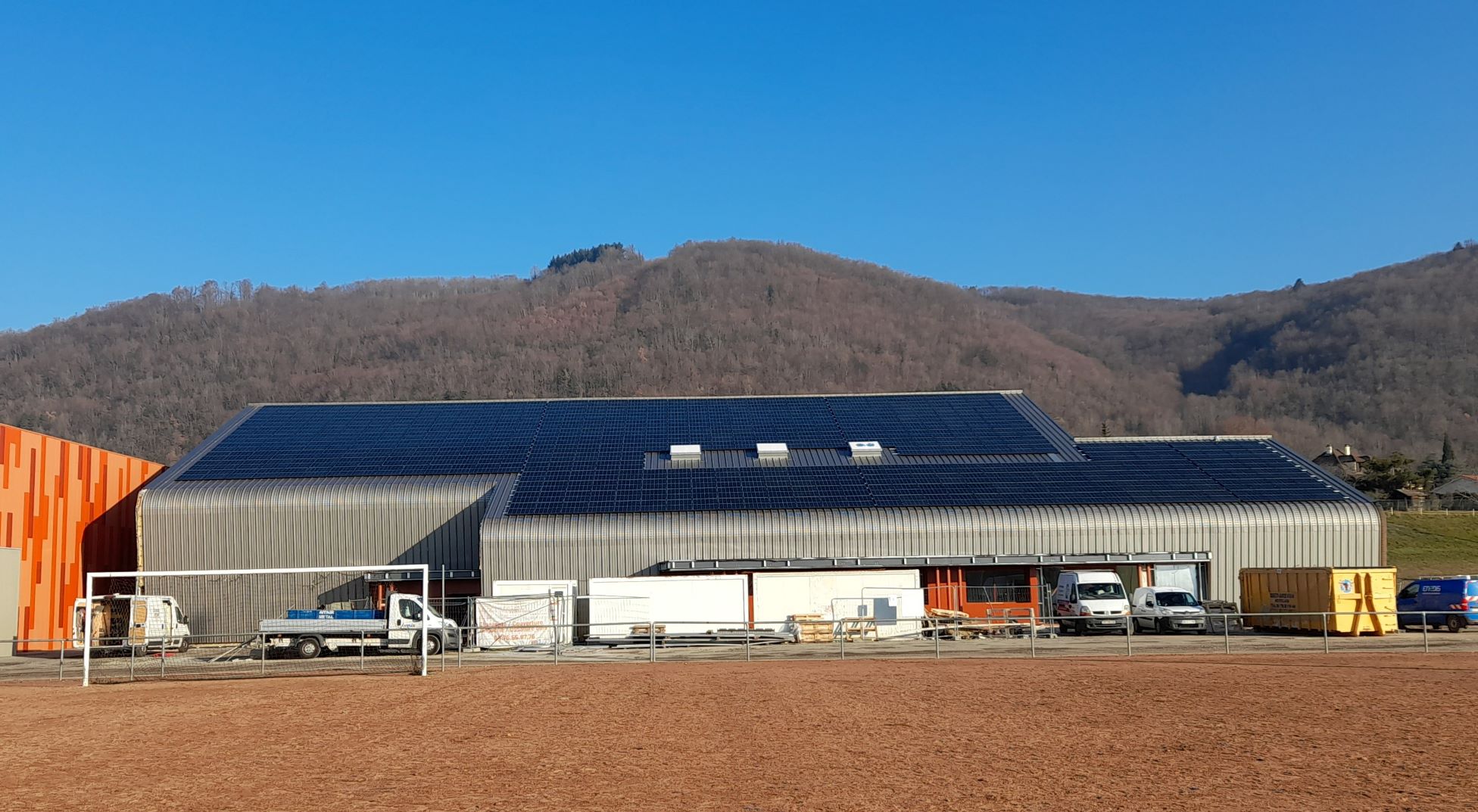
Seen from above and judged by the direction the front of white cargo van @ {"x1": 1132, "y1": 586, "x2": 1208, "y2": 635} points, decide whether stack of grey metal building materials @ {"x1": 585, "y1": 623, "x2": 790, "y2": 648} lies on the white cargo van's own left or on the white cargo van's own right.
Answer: on the white cargo van's own right

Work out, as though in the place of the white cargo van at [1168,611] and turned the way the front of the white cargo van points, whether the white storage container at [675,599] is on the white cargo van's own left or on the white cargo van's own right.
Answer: on the white cargo van's own right

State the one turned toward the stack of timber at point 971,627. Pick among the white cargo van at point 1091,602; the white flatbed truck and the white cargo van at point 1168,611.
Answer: the white flatbed truck

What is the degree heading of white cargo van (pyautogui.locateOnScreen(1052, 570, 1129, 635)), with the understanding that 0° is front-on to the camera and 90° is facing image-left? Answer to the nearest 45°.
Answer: approximately 315°

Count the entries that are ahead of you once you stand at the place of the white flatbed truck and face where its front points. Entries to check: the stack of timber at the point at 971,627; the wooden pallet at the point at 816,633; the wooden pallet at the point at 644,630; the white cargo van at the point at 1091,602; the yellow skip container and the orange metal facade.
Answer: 5

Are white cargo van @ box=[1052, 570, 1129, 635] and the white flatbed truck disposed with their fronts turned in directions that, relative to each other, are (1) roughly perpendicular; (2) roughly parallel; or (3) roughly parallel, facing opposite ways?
roughly perpendicular

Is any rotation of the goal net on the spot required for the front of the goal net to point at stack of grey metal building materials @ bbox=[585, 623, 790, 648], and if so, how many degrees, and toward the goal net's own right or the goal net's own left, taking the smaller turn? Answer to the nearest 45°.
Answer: approximately 90° to the goal net's own left

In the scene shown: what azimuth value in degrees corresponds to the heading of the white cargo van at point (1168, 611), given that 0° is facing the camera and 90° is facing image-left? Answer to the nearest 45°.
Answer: approximately 315°

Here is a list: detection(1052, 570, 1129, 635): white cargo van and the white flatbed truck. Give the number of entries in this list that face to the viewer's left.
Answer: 0

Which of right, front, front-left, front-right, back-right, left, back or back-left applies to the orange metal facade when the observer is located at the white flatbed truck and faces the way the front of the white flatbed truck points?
back-left

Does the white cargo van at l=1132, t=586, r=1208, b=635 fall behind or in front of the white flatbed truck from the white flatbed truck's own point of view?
in front

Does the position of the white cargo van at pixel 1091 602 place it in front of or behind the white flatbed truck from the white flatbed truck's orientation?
in front

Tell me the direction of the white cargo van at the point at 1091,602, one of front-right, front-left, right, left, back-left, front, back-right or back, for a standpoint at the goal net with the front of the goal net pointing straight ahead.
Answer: left

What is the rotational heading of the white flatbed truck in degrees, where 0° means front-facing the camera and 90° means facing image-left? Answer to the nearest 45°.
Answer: approximately 270°

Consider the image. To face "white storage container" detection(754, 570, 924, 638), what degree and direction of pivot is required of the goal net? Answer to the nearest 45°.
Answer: approximately 90° to its left

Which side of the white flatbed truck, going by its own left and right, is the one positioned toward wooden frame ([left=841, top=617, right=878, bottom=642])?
front
